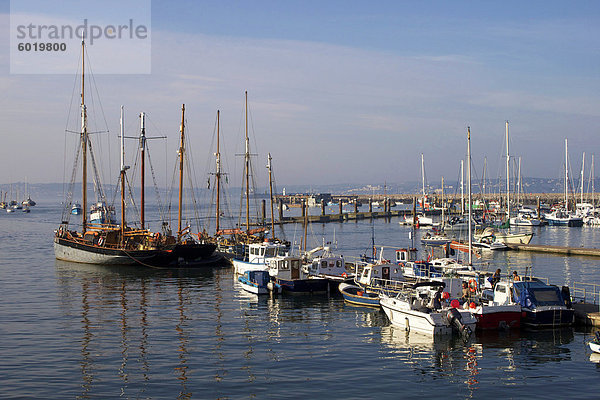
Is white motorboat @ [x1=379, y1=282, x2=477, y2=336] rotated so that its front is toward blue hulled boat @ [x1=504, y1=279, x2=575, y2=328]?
no

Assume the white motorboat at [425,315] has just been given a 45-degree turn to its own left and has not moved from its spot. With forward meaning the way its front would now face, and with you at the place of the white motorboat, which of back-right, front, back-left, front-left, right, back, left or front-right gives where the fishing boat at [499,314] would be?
back

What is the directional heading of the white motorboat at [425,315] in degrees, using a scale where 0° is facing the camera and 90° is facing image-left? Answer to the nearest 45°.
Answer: approximately 135°
